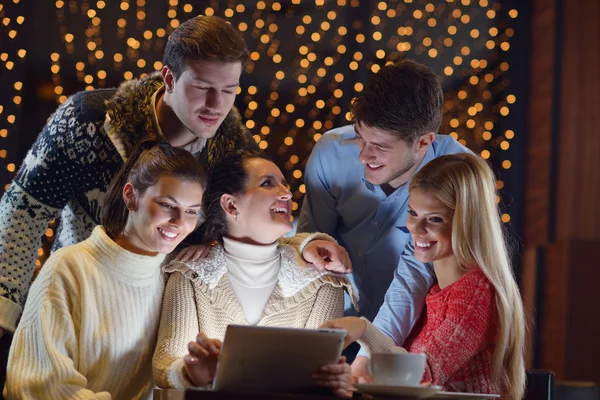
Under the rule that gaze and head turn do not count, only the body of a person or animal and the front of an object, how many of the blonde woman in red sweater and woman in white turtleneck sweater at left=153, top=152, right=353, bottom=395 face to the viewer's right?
0

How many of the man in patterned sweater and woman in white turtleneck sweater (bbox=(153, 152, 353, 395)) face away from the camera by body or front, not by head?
0

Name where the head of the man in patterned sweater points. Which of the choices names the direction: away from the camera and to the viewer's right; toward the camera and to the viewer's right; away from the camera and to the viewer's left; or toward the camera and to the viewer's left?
toward the camera and to the viewer's right

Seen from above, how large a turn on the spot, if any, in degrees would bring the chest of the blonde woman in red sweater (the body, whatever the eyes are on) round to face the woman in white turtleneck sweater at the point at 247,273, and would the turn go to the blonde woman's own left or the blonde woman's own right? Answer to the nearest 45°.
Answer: approximately 45° to the blonde woman's own right

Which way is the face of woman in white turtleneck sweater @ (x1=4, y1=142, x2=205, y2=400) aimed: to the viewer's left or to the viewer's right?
to the viewer's right

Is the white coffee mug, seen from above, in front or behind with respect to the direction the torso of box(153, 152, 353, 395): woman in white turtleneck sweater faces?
in front

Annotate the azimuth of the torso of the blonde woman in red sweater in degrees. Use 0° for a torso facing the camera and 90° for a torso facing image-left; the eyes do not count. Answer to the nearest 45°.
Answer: approximately 45°

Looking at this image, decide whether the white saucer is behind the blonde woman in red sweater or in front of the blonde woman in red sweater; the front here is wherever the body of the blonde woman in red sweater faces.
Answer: in front

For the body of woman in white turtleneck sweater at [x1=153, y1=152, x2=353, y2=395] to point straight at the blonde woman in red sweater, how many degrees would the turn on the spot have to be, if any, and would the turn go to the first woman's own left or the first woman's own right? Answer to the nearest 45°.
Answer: approximately 45° to the first woman's own left
